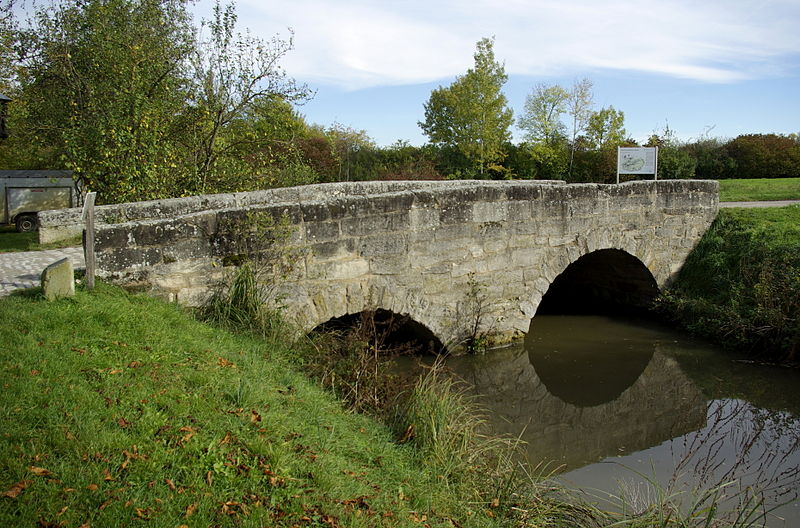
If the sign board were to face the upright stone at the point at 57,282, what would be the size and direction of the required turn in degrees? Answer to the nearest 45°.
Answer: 0° — it already faces it

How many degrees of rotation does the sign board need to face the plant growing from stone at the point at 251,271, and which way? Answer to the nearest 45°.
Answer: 0° — it already faces it

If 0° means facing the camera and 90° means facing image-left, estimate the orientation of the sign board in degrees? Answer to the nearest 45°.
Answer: approximately 0°

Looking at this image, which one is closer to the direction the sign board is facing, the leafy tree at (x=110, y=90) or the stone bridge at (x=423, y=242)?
the stone bridge

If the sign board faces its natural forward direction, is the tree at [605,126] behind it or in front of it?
behind

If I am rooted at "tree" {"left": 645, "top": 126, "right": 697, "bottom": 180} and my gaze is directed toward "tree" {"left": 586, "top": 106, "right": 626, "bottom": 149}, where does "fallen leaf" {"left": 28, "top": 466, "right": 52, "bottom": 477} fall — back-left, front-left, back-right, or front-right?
back-left

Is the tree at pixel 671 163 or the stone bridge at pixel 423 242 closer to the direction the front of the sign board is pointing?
the stone bridge

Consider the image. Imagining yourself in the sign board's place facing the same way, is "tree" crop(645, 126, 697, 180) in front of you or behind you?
behind

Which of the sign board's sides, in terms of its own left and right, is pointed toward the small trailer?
right

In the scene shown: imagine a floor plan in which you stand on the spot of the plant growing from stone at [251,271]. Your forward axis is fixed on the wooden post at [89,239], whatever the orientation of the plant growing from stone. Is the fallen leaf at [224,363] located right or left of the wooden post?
left
